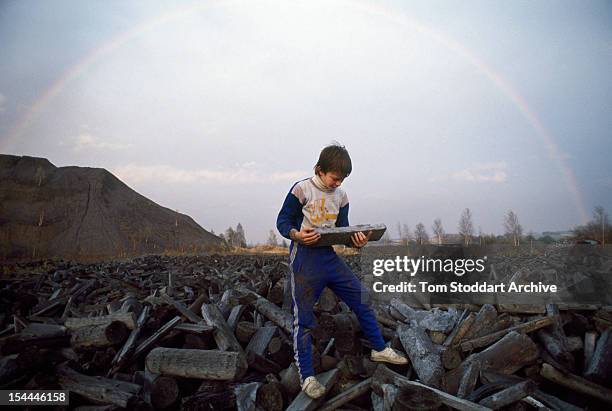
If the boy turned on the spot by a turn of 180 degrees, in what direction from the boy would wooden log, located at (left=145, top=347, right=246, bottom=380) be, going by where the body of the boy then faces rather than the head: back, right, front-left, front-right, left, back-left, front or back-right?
front-left

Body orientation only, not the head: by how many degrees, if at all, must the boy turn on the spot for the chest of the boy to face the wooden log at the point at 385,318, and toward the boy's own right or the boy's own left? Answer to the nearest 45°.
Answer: approximately 90° to the boy's own left

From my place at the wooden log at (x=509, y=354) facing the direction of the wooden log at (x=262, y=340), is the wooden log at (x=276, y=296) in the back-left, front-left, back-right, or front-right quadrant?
front-right

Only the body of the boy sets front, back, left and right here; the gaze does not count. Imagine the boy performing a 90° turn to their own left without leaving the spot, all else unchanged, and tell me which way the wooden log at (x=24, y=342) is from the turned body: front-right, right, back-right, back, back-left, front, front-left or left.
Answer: back-left

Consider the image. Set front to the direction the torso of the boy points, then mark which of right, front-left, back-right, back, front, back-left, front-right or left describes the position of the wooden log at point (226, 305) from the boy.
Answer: back

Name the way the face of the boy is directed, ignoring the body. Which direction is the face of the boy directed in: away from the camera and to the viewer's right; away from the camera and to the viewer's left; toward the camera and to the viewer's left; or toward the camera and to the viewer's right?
toward the camera and to the viewer's right

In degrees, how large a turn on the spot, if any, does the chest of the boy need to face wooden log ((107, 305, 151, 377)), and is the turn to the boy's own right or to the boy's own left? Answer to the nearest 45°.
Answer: approximately 135° to the boy's own right

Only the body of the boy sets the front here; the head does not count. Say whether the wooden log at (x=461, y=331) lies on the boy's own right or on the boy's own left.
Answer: on the boy's own left

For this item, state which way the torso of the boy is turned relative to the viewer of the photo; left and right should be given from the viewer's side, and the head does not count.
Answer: facing the viewer and to the right of the viewer

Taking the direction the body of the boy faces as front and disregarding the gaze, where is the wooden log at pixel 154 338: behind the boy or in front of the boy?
behind

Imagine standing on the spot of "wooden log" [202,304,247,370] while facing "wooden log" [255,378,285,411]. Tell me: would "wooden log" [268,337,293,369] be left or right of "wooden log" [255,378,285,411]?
left

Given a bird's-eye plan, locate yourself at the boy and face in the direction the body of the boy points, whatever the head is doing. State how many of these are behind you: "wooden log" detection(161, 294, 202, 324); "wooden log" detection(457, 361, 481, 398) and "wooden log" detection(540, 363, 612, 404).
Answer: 1
